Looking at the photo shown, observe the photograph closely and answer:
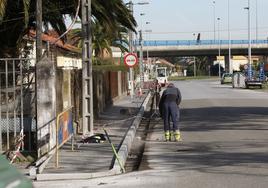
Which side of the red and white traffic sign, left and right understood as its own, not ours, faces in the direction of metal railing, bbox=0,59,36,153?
front

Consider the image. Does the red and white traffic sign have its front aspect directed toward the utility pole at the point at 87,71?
yes

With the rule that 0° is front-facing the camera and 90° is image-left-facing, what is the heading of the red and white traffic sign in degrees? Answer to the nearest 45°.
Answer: approximately 0°

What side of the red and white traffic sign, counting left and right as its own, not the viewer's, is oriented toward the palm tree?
front
